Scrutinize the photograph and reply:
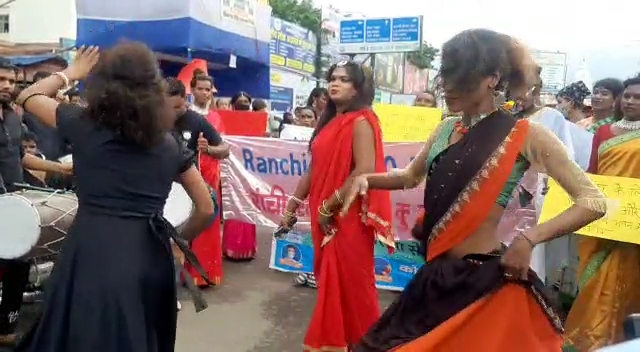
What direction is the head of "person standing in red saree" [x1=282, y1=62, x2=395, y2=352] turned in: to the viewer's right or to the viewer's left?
to the viewer's left

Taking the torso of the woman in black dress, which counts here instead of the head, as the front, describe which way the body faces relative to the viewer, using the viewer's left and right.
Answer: facing away from the viewer

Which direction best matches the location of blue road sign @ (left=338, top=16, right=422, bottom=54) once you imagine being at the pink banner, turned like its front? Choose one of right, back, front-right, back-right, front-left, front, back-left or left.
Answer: back

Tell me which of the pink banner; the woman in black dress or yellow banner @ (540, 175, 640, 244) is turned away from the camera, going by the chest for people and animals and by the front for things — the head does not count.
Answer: the woman in black dress

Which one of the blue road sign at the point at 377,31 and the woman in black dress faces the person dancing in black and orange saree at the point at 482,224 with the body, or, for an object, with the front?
the blue road sign

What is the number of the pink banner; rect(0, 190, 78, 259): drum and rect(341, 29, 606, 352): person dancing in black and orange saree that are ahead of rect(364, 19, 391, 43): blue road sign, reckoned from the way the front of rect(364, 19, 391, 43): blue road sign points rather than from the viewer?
3
